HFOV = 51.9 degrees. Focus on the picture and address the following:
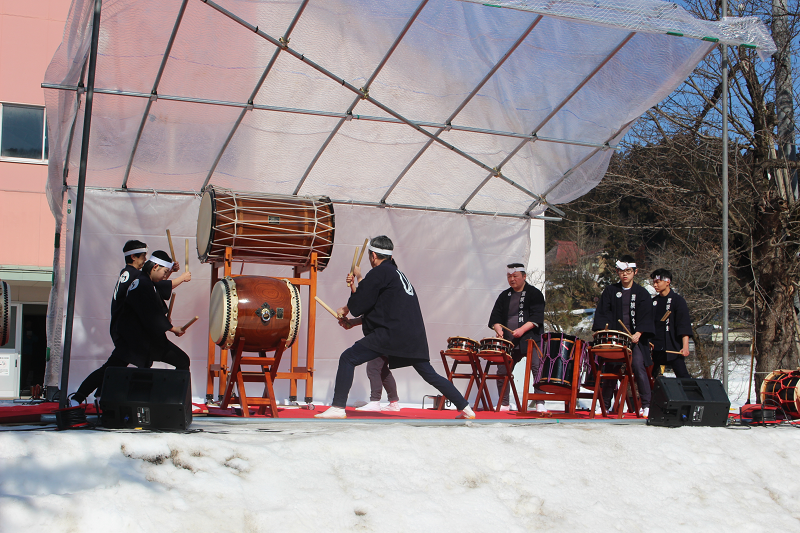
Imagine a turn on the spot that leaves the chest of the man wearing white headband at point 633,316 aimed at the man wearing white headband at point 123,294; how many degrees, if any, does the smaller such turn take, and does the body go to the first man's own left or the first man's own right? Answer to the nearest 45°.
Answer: approximately 45° to the first man's own right

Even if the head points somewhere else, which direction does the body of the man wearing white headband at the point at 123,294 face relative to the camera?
to the viewer's right

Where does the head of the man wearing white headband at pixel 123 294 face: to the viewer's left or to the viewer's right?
to the viewer's right

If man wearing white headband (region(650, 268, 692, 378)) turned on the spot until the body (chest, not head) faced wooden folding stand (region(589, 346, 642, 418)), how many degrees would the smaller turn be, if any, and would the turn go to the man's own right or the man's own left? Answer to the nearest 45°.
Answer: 0° — they already face it

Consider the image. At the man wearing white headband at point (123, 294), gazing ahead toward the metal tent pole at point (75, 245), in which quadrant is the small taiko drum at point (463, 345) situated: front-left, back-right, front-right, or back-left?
back-left

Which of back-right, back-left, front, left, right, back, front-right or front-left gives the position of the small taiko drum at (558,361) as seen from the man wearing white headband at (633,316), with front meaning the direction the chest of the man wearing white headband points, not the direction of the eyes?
front-right

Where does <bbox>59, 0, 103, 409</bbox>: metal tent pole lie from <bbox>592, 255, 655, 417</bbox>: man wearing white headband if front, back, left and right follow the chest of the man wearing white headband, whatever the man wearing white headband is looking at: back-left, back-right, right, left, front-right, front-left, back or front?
front-right

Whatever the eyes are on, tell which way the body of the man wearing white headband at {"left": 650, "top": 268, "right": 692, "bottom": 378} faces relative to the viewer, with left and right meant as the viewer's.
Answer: facing the viewer and to the left of the viewer

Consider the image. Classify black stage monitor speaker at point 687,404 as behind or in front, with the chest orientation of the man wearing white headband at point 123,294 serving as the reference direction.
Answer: in front
